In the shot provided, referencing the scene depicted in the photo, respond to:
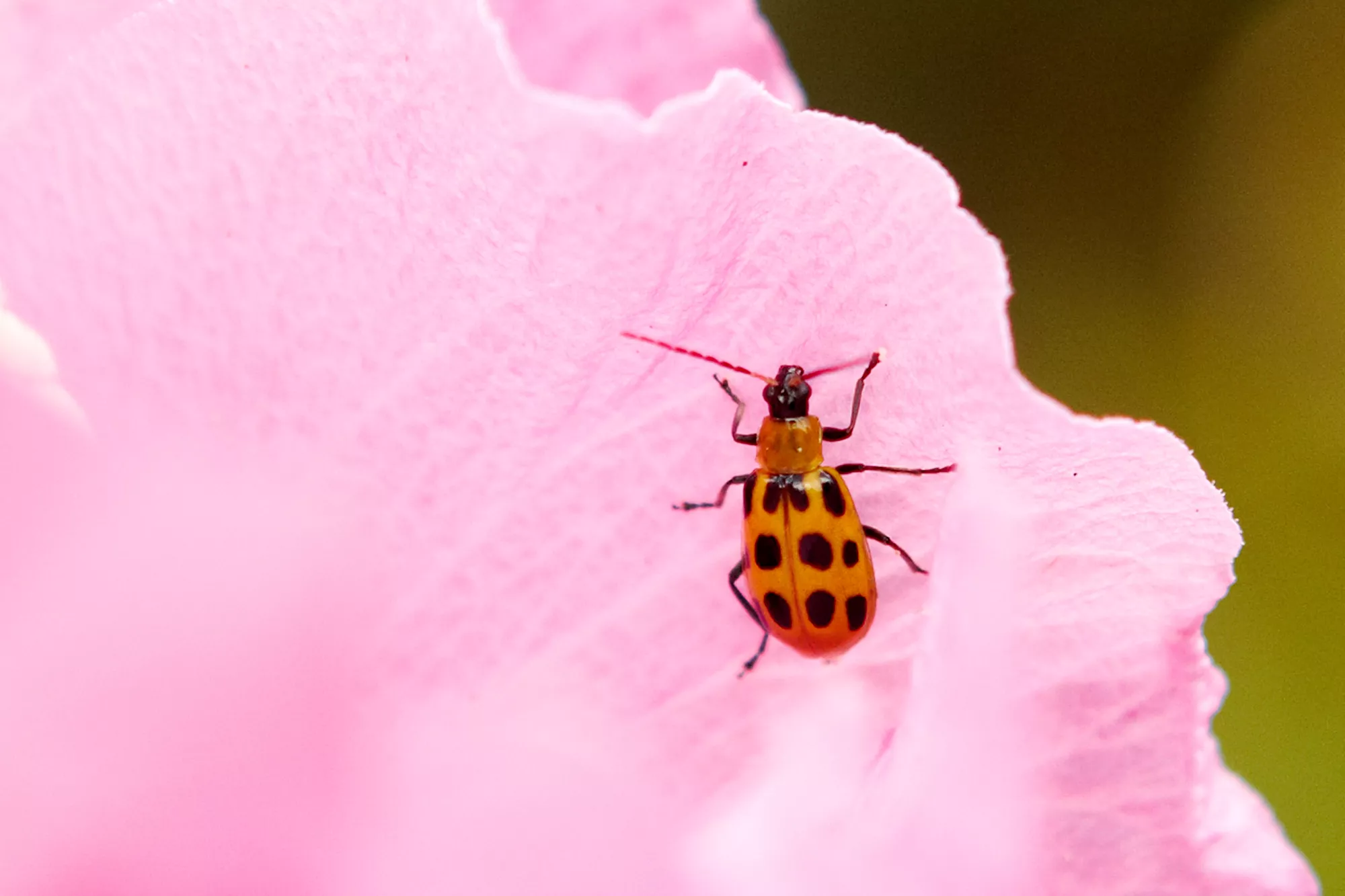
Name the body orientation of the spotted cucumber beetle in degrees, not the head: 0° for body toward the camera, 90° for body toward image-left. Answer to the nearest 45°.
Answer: approximately 180°
